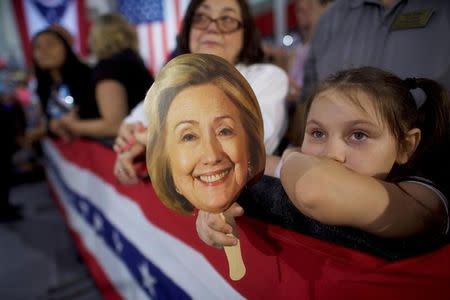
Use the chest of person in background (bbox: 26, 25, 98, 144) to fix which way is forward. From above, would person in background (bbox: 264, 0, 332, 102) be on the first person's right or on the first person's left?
on the first person's left

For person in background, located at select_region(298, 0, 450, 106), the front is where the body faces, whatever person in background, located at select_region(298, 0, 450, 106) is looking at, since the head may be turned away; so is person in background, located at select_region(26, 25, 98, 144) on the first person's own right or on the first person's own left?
on the first person's own right

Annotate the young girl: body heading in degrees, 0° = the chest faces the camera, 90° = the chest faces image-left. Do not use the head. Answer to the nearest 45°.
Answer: approximately 45°

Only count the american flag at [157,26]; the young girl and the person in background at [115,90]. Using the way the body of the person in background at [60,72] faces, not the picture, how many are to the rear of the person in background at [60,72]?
1

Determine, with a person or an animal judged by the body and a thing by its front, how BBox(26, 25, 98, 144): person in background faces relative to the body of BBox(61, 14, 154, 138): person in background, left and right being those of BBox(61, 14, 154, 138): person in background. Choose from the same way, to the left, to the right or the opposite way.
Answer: to the left

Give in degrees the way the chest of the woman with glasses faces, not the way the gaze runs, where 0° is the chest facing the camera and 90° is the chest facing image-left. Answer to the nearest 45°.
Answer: approximately 45°

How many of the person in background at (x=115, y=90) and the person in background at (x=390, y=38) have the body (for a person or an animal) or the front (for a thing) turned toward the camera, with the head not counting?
1

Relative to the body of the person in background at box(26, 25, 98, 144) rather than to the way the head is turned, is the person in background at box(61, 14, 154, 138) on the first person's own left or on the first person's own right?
on the first person's own left

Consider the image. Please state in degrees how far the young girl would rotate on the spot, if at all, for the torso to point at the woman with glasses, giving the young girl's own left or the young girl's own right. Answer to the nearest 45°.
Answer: approximately 90° to the young girl's own right

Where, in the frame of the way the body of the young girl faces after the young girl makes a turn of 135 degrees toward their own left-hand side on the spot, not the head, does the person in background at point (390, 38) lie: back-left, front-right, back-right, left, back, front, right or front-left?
left

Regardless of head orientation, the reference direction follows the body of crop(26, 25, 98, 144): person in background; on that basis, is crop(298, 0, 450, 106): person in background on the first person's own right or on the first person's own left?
on the first person's own left

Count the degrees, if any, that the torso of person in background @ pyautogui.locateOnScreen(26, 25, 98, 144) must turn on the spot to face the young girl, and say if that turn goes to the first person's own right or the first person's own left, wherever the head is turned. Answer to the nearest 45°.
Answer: approximately 45° to the first person's own left

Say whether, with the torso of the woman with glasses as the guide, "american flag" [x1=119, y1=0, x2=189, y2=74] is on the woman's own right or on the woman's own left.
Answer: on the woman's own right
